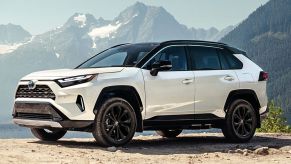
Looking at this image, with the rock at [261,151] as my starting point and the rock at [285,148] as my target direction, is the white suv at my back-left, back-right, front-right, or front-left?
back-left

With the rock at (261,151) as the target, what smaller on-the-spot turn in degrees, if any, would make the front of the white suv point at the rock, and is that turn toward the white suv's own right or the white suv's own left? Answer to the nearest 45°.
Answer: approximately 135° to the white suv's own left

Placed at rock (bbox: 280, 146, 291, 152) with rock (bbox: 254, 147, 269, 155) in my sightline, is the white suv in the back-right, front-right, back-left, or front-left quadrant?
front-right

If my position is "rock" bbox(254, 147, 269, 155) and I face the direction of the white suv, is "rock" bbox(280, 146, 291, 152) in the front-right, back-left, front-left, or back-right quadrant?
back-right

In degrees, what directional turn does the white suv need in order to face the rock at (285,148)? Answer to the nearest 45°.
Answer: approximately 135° to its left

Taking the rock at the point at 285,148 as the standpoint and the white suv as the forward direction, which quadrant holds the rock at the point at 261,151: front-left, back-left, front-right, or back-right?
front-left

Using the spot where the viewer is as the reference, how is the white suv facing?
facing the viewer and to the left of the viewer
